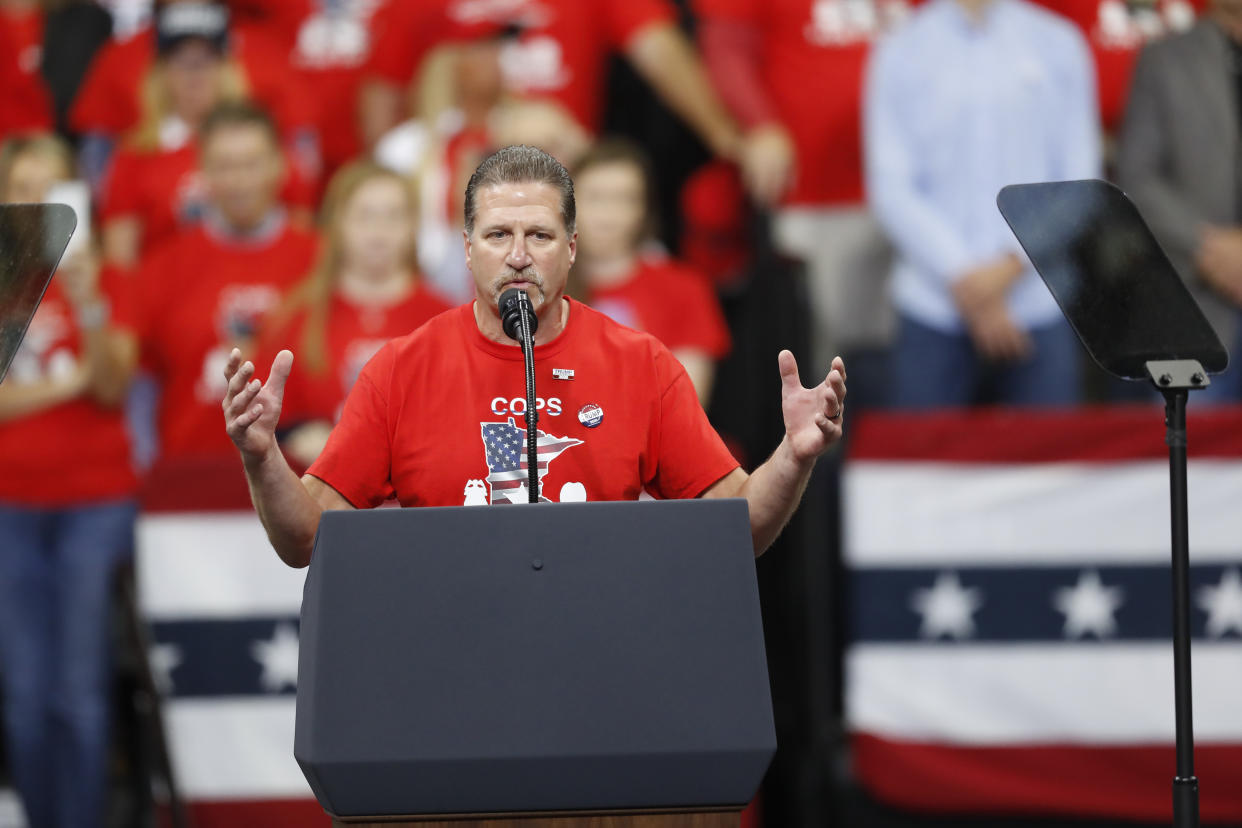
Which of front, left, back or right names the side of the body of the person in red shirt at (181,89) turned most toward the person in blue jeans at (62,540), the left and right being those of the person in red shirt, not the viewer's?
front

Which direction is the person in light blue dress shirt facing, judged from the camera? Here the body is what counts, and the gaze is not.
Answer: toward the camera

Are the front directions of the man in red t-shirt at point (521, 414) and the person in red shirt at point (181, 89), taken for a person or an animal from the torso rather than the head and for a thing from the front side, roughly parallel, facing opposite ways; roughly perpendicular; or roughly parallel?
roughly parallel

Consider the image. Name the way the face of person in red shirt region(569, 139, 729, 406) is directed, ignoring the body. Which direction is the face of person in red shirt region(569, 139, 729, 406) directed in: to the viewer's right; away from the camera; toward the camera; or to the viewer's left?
toward the camera

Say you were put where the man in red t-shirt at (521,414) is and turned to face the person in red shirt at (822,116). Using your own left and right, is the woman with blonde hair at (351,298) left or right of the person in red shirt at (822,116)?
left

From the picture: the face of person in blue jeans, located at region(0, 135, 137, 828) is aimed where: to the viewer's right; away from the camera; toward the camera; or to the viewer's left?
toward the camera

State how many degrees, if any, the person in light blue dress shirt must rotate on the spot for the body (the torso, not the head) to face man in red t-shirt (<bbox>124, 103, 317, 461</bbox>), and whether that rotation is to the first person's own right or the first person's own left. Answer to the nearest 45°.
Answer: approximately 90° to the first person's own right

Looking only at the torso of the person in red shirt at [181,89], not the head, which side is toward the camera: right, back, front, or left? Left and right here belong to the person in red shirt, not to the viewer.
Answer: front

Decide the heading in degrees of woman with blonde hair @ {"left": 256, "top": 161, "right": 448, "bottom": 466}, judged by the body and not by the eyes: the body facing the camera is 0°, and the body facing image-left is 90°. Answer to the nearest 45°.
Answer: approximately 0°

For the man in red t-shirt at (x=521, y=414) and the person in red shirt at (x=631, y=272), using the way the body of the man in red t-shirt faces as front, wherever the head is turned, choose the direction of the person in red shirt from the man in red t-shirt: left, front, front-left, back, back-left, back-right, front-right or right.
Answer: back

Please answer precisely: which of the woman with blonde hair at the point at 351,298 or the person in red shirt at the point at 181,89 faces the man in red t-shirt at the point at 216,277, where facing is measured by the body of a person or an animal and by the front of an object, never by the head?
the person in red shirt

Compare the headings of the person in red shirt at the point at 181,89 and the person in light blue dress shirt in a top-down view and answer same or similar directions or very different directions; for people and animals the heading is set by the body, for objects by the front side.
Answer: same or similar directions

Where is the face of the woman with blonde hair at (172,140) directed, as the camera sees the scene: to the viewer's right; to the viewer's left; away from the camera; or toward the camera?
toward the camera

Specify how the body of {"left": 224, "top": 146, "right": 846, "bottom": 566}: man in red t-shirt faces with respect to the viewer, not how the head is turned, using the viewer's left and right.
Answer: facing the viewer

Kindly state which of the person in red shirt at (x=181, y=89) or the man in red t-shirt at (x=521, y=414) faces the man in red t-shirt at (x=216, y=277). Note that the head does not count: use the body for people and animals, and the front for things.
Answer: the person in red shirt
